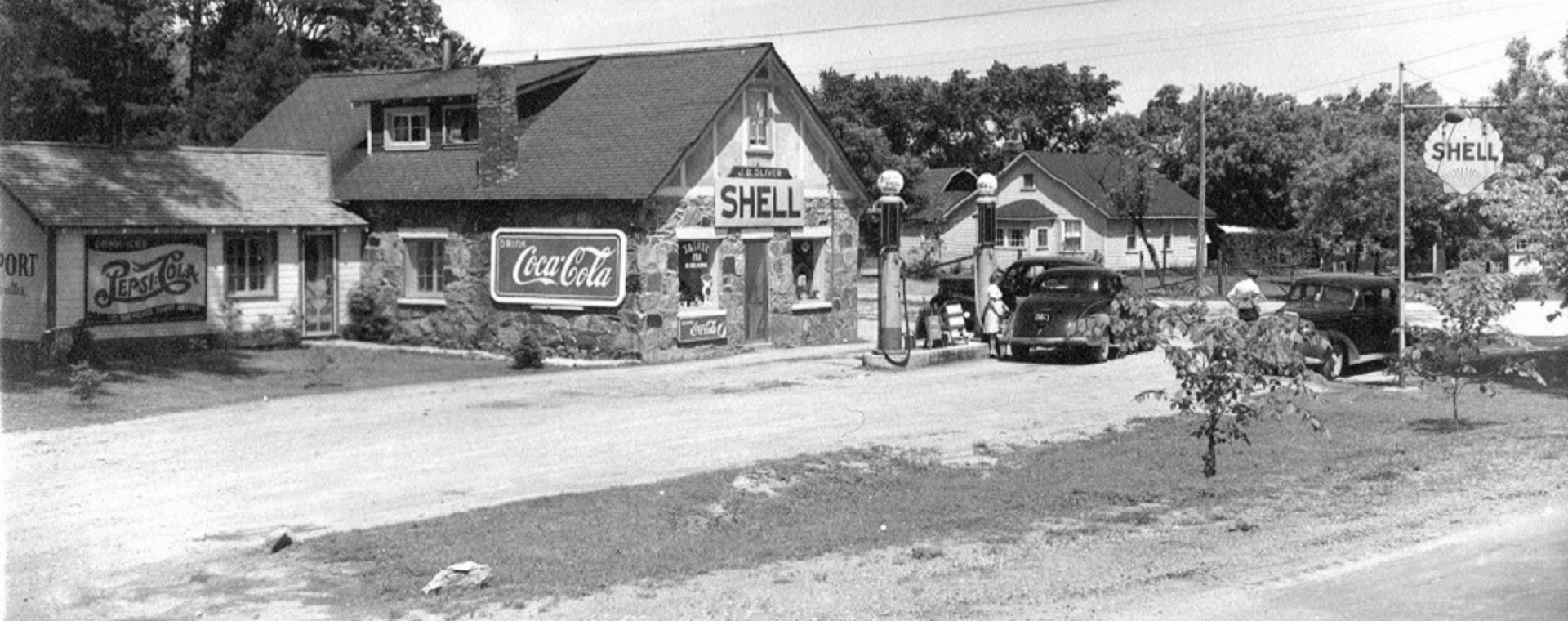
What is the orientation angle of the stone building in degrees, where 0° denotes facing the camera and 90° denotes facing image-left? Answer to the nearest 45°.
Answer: approximately 315°

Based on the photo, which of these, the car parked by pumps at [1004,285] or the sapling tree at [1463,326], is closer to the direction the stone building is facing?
the sapling tree

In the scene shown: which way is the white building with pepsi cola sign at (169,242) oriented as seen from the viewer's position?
toward the camera

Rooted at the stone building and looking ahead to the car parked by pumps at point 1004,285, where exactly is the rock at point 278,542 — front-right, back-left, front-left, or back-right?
back-right

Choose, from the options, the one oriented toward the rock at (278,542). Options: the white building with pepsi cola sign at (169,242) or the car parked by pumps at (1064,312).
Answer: the white building with pepsi cola sign

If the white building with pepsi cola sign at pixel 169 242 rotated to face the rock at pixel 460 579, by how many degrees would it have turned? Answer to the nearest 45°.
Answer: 0° — it already faces it

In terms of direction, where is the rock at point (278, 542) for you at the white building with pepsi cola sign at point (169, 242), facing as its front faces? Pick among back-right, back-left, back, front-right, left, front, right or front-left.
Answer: front

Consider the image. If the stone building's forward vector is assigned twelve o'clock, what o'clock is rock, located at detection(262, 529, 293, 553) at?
The rock is roughly at 2 o'clock from the stone building.

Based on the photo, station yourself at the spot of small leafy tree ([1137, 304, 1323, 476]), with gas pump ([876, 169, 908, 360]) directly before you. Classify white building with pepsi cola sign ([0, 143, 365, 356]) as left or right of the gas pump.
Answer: left
